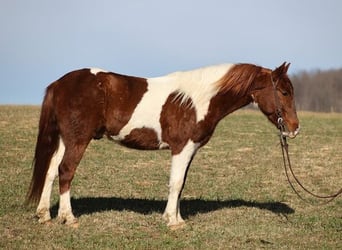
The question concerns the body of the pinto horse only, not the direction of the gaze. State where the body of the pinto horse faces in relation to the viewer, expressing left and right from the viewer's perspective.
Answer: facing to the right of the viewer
